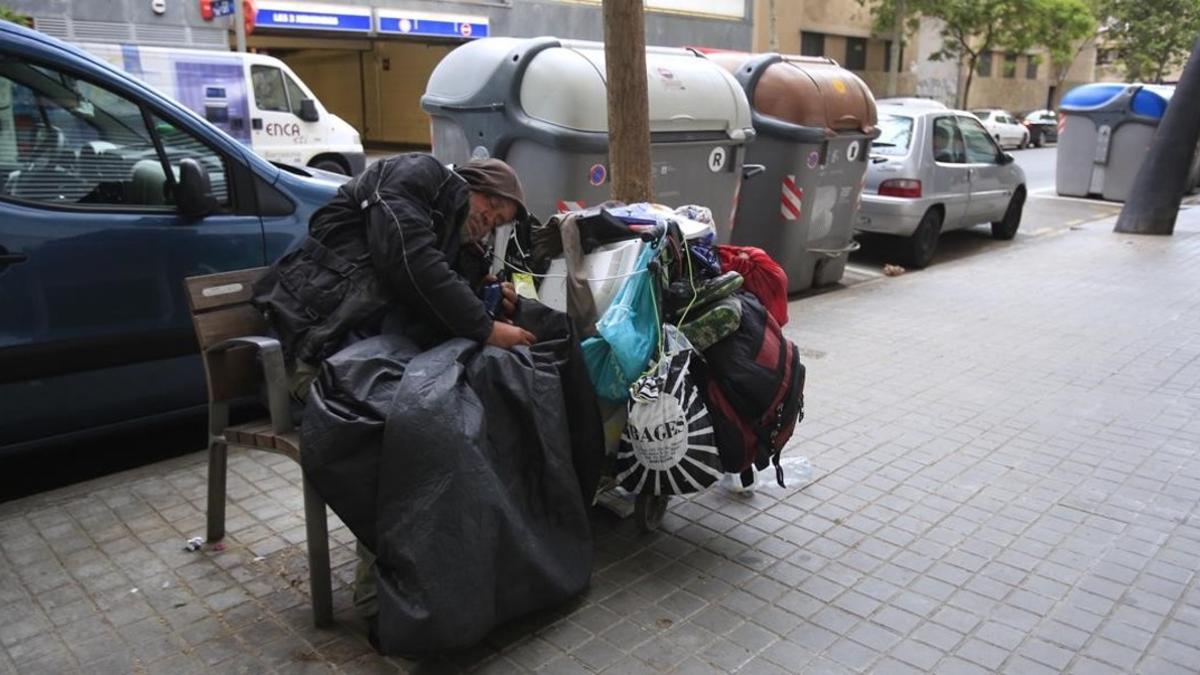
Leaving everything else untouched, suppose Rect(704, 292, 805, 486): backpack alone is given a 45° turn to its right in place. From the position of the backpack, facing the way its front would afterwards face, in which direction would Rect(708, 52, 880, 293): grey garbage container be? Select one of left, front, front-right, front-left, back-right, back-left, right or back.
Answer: back-left

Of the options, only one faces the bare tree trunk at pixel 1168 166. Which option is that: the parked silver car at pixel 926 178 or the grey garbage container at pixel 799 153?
the parked silver car

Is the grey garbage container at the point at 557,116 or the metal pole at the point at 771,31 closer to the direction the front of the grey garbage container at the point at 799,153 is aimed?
the grey garbage container

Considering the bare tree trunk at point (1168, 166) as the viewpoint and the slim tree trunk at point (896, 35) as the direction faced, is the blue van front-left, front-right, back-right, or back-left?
back-left

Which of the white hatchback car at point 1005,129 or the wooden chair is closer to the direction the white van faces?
the white hatchback car

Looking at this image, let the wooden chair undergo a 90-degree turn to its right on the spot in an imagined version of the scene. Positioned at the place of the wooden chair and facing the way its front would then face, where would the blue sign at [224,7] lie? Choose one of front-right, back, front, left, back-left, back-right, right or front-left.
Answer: back-right

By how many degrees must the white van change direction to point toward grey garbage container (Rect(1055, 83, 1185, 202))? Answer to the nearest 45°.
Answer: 0° — it already faces it

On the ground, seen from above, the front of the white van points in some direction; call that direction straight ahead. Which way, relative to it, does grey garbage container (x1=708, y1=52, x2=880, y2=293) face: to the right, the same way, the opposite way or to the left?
to the right

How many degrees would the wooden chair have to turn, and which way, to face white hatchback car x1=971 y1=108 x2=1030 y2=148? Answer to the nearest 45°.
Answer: approximately 90° to its left

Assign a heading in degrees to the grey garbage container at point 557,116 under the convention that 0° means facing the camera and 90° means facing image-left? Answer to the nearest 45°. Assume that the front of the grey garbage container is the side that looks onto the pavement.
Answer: approximately 315°

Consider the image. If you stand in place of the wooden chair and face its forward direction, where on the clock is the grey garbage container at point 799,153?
The grey garbage container is roughly at 9 o'clock from the wooden chair.

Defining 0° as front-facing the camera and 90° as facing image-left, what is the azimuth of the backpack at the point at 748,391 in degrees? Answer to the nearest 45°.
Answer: approximately 270°

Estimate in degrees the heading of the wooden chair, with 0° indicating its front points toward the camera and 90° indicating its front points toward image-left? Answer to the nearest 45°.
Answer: approximately 315°

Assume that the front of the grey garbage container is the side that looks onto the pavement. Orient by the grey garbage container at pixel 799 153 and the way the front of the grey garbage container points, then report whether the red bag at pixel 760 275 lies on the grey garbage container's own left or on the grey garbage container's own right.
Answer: on the grey garbage container's own right
